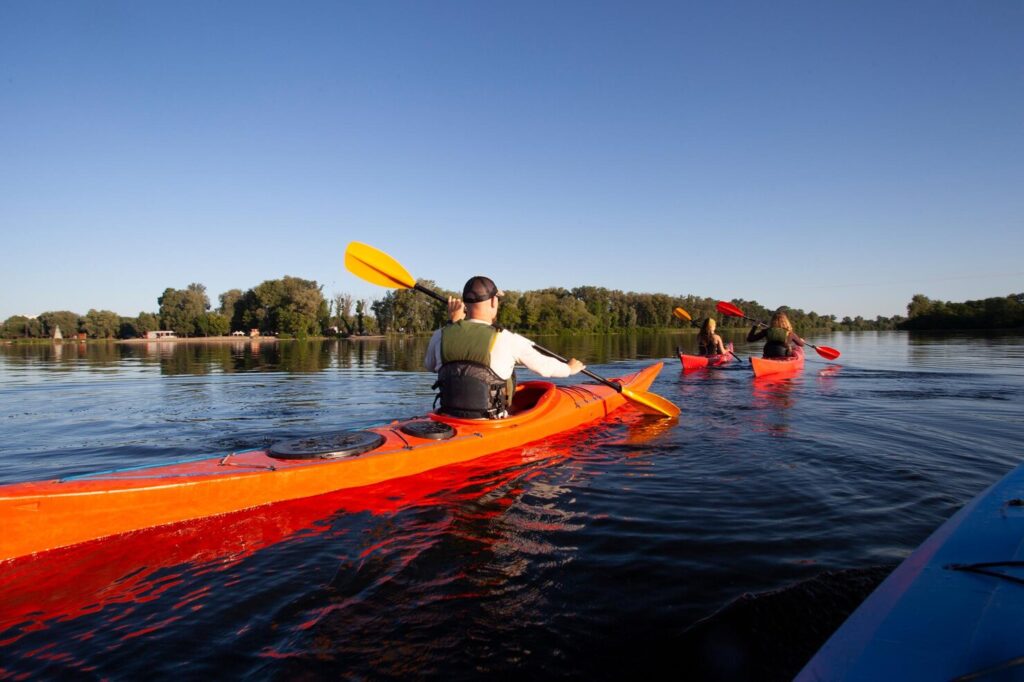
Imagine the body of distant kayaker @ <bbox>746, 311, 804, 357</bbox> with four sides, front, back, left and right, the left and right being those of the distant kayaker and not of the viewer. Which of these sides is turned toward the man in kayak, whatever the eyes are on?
back

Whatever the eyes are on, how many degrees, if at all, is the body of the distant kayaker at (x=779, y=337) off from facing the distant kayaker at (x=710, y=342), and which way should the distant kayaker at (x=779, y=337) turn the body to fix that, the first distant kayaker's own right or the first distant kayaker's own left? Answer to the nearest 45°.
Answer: approximately 45° to the first distant kayaker's own left

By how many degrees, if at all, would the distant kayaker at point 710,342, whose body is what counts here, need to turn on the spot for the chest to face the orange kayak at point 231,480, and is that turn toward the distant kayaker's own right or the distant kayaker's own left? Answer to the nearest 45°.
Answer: approximately 180°

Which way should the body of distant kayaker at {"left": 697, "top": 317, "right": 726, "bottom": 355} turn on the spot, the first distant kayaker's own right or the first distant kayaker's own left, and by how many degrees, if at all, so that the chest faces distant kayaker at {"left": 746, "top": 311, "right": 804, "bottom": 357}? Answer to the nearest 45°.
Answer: approximately 135° to the first distant kayaker's own right

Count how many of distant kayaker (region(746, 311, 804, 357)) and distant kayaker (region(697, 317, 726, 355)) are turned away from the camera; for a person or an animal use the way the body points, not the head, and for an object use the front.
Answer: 2

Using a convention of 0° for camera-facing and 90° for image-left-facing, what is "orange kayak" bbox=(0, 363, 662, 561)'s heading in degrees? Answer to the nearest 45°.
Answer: approximately 225°

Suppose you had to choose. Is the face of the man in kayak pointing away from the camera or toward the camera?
away from the camera

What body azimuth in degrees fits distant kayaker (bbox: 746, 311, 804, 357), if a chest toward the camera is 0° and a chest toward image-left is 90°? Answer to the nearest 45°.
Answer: approximately 180°

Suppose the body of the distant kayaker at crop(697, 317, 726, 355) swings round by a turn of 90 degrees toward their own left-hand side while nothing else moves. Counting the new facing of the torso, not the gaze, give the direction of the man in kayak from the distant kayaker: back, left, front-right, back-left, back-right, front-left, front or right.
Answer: left

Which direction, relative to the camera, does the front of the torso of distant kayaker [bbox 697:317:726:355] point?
away from the camera

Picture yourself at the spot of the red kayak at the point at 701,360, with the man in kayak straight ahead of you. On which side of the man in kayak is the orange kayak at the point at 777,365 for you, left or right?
left
